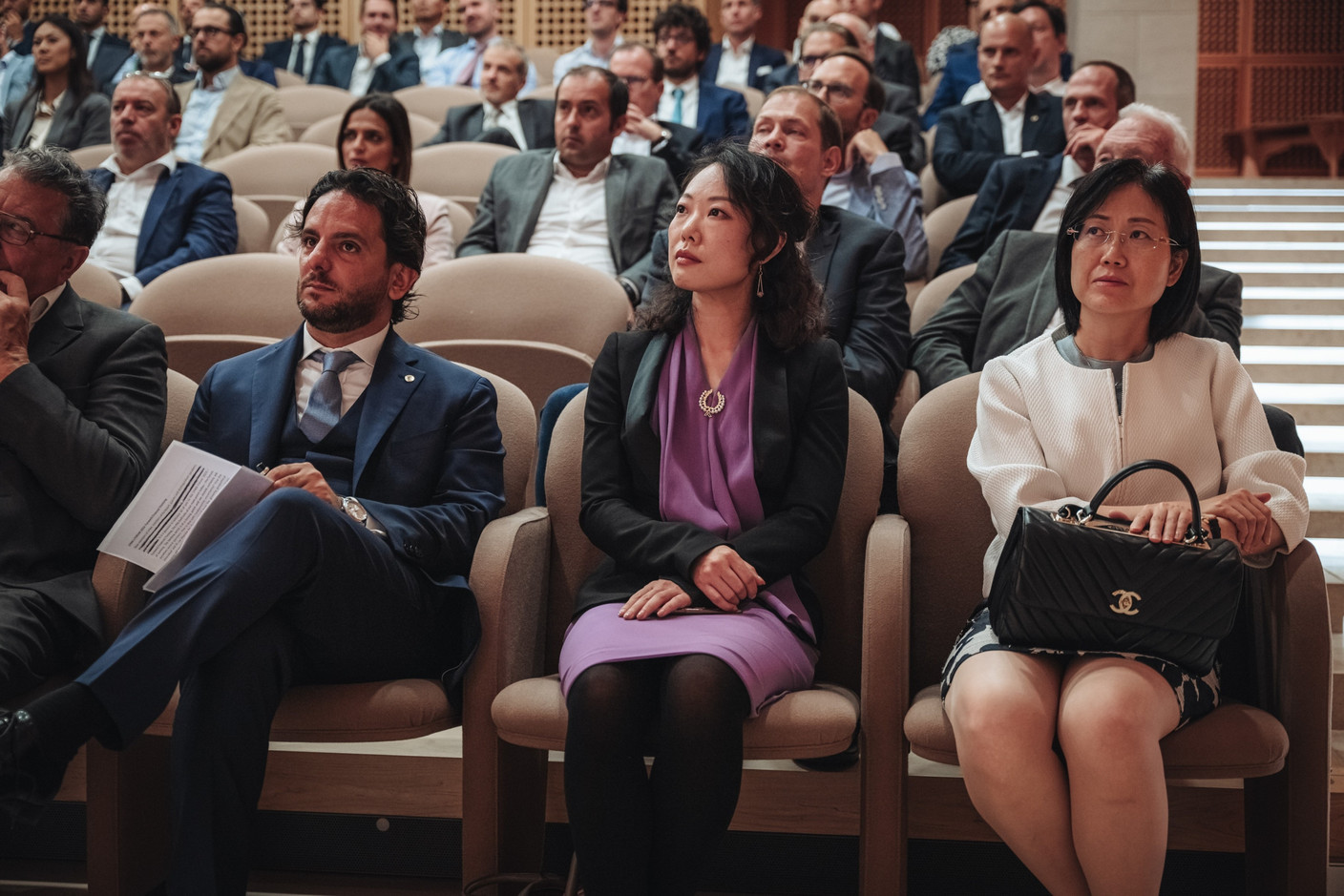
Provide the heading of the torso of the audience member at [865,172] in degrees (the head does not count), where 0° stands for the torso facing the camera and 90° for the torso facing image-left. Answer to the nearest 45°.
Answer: approximately 45°

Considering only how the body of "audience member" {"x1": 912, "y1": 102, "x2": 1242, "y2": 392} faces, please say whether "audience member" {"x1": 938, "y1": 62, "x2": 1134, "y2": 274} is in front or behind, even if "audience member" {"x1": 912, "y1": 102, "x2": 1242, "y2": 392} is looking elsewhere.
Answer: behind
